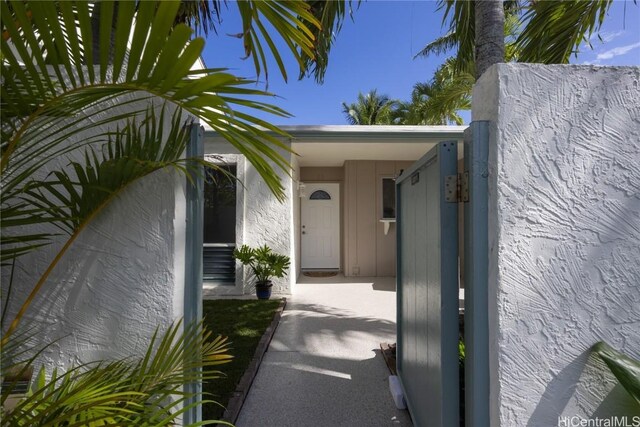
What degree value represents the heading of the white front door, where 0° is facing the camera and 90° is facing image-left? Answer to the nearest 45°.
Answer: approximately 0°

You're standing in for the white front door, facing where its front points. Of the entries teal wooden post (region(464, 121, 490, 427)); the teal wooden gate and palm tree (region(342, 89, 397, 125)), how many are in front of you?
2

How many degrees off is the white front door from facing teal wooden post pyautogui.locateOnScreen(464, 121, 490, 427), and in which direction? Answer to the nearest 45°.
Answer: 0° — it already faces it

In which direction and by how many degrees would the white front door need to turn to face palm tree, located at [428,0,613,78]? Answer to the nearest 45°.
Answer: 0° — it already faces it

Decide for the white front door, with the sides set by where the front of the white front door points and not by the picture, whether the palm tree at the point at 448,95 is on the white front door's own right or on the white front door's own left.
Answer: on the white front door's own left

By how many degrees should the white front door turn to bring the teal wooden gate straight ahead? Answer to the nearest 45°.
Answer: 0° — it already faces it

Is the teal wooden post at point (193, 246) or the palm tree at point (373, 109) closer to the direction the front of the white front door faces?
the teal wooden post
